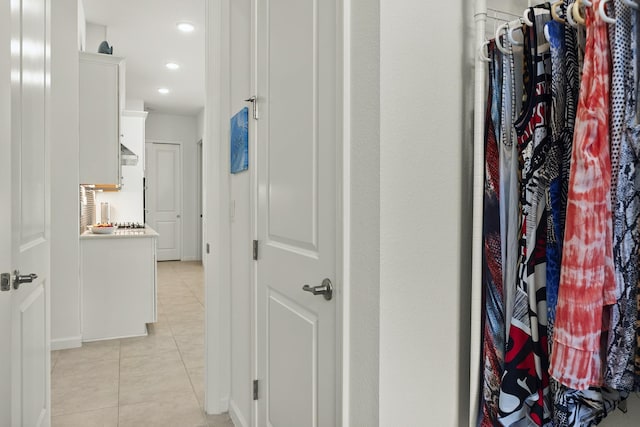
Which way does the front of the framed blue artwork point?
to the viewer's left

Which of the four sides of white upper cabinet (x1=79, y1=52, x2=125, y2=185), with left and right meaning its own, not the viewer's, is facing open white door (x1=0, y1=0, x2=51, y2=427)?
right

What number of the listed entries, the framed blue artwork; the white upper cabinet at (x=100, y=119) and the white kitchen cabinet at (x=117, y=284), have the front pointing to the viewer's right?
2

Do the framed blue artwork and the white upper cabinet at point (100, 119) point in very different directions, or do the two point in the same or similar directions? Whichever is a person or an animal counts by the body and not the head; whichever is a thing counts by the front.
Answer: very different directions

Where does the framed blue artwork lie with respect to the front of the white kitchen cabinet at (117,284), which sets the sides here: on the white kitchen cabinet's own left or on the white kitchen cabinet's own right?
on the white kitchen cabinet's own right

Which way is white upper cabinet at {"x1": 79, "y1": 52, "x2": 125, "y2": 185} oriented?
to the viewer's right

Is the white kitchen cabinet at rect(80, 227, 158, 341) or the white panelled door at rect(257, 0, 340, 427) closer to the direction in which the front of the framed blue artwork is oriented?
the white kitchen cabinet

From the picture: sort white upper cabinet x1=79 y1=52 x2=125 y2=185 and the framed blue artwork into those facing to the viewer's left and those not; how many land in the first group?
1

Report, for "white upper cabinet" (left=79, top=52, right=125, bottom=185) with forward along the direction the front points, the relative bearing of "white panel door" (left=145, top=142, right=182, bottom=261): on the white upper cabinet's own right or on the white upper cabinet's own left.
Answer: on the white upper cabinet's own left

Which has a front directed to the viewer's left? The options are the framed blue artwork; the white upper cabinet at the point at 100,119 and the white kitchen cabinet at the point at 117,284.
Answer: the framed blue artwork
